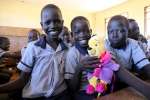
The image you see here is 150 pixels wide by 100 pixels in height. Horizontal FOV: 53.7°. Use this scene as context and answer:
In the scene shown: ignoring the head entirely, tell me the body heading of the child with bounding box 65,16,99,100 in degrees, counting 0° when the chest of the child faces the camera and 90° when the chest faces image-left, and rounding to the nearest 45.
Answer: approximately 315°

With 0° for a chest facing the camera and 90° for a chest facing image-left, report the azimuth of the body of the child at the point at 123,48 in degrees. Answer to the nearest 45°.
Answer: approximately 45°

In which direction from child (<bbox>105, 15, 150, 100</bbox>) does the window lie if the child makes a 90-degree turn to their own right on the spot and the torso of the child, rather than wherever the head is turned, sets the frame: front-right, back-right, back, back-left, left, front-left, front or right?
front-right

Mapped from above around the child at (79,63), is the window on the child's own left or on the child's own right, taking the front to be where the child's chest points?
on the child's own left
